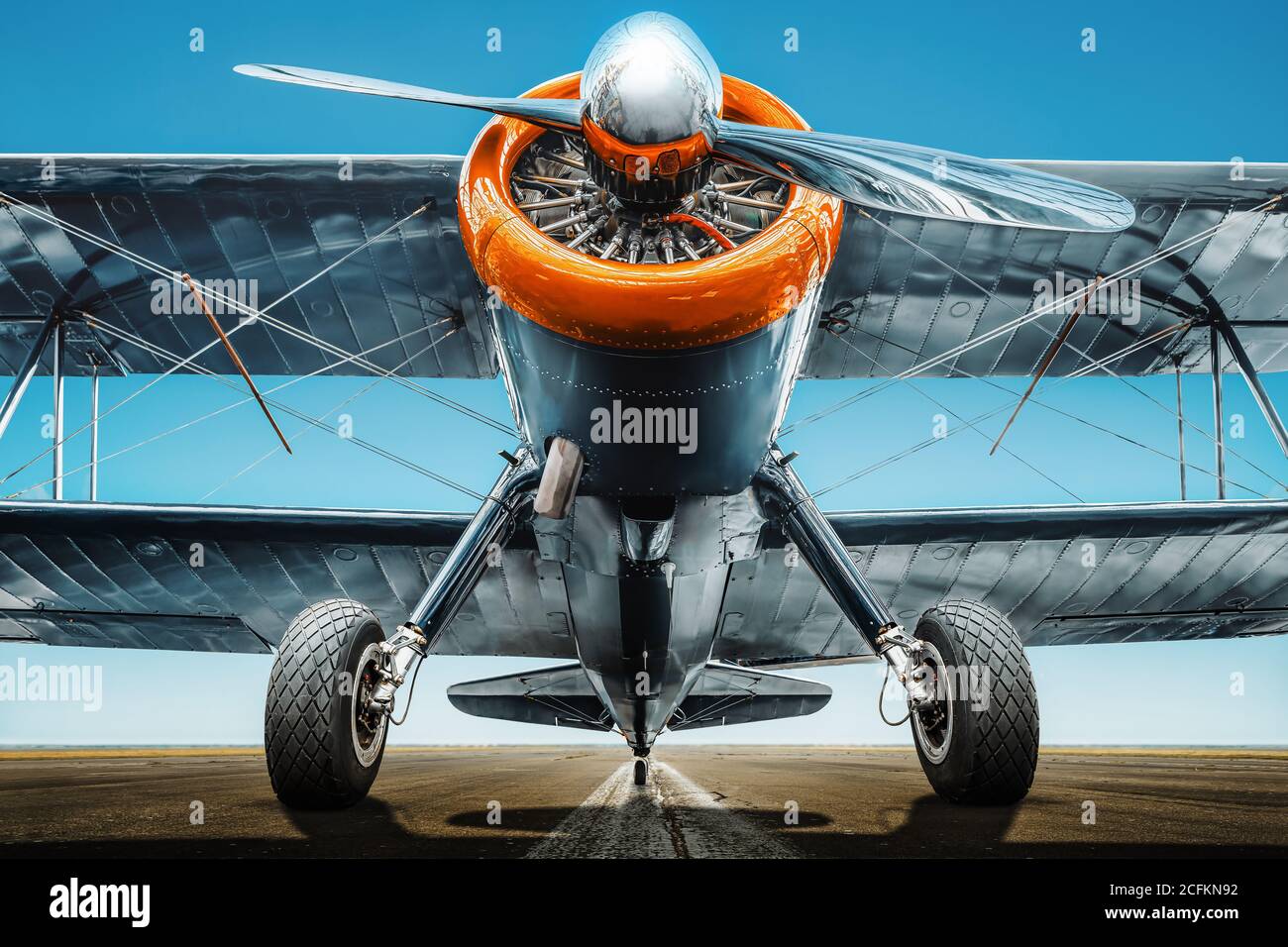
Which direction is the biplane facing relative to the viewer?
toward the camera
